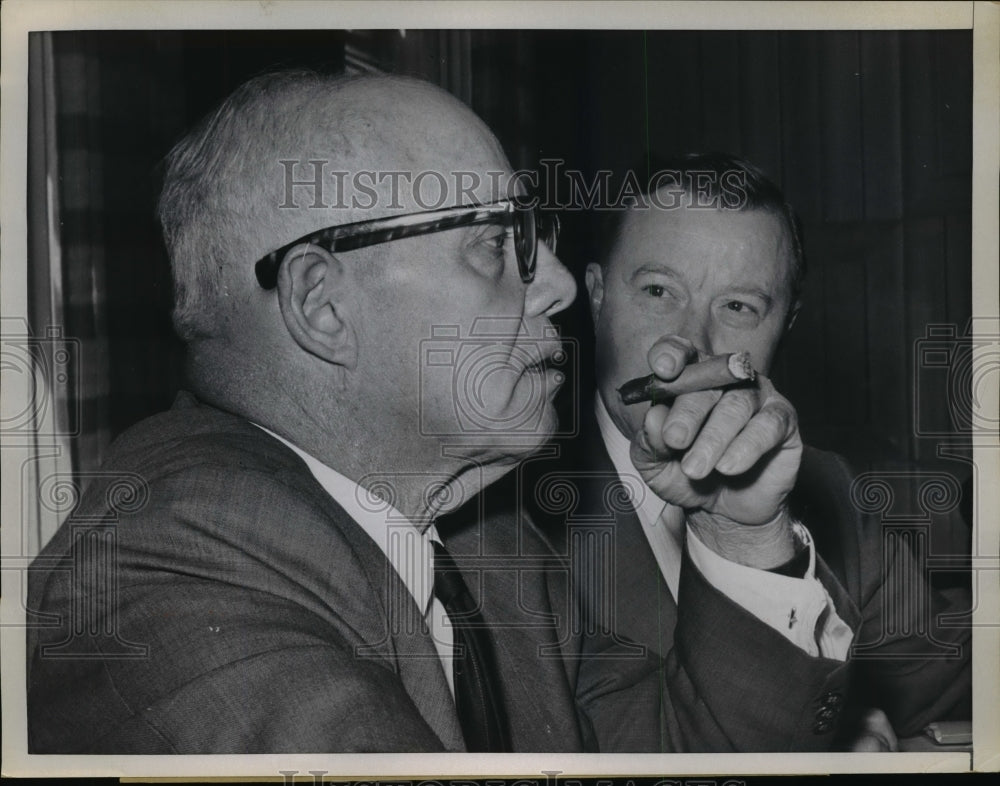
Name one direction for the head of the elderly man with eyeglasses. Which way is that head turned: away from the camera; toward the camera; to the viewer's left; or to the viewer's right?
to the viewer's right

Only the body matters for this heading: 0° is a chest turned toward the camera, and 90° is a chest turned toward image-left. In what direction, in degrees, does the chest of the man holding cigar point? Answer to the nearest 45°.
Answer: approximately 0°

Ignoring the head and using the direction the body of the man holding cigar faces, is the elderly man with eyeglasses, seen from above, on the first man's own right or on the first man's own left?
on the first man's own right
